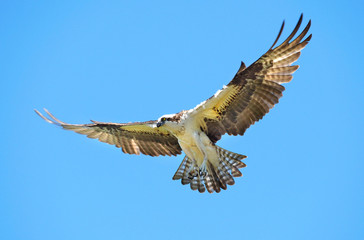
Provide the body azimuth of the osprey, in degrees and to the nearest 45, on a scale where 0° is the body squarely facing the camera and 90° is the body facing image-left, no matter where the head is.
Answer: approximately 45°
